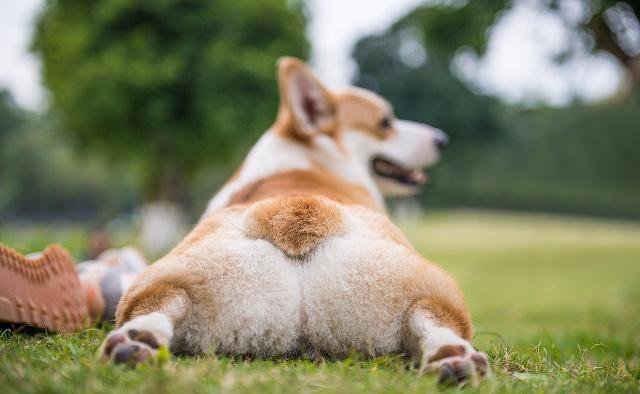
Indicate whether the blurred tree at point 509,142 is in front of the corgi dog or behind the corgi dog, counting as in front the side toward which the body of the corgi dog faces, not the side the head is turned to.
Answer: in front

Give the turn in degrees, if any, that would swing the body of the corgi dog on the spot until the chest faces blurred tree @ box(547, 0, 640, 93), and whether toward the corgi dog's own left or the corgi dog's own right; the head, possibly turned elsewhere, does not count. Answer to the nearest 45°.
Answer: approximately 45° to the corgi dog's own right

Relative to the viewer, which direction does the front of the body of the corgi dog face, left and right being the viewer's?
facing away from the viewer

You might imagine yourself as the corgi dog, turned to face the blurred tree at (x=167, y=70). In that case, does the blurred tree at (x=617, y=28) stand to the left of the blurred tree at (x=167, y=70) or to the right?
right

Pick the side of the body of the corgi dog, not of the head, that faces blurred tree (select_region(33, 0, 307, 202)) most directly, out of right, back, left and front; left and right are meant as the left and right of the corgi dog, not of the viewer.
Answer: front

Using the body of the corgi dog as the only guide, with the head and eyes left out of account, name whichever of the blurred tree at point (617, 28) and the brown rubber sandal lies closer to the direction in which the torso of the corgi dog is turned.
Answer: the blurred tree

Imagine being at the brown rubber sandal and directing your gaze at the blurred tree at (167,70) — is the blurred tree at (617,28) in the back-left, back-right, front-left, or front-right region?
front-right
